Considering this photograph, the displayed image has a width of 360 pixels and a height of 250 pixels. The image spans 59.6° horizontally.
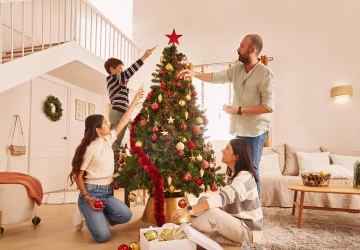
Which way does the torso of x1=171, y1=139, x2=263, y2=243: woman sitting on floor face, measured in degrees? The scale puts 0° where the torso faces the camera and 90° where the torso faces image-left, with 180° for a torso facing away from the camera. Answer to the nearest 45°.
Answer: approximately 90°

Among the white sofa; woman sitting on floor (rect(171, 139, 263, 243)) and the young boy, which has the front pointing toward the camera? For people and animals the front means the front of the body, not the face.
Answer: the white sofa

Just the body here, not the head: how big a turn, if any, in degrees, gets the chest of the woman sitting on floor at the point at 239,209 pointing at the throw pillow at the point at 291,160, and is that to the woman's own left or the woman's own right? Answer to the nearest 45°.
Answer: approximately 90° to the woman's own right

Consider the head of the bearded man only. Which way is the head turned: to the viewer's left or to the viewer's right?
to the viewer's left

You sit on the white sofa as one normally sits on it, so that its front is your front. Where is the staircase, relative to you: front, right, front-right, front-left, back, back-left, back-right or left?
right

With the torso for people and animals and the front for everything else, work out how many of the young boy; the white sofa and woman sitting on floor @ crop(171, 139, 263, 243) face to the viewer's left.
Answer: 1

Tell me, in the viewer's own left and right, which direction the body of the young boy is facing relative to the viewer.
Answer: facing to the right of the viewer

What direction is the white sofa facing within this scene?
toward the camera

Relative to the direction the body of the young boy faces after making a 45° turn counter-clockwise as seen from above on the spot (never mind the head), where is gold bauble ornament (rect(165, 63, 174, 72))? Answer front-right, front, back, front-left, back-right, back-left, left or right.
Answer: right

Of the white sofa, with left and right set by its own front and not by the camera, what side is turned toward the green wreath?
right

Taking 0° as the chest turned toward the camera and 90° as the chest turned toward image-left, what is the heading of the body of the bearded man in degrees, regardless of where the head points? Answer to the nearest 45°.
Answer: approximately 45°

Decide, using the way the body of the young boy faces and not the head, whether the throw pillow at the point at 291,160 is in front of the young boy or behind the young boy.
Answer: in front

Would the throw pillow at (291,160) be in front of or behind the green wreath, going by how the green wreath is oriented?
in front

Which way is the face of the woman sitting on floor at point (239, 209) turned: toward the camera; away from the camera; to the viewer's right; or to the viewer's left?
to the viewer's left
